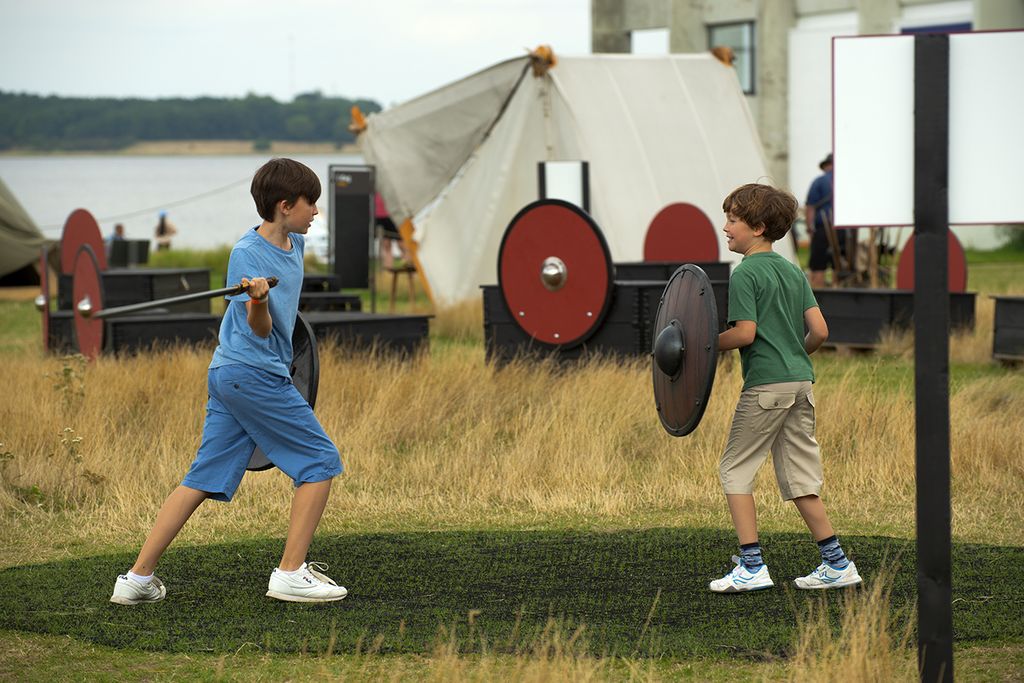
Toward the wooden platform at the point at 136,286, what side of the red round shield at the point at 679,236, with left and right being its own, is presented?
right

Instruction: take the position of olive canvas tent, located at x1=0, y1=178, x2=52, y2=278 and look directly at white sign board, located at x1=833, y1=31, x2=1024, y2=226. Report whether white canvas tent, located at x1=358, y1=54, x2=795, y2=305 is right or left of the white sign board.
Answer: left

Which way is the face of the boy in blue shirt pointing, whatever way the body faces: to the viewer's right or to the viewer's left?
to the viewer's right

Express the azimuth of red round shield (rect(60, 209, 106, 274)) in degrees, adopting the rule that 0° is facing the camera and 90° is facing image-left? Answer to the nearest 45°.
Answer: approximately 45°

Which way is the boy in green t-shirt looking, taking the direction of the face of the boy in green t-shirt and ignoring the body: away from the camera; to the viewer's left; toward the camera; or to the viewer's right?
to the viewer's left

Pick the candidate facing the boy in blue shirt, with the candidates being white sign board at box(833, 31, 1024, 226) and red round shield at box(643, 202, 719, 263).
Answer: the red round shield

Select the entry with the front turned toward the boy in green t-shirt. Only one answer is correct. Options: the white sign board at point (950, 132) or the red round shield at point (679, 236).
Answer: the red round shield
